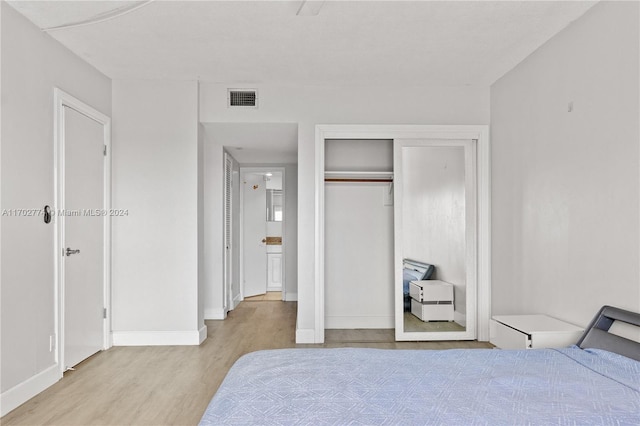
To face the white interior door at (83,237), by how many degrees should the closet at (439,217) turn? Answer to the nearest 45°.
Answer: approximately 45° to its right

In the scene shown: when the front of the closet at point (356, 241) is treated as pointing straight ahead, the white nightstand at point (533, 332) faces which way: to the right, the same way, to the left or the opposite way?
to the right

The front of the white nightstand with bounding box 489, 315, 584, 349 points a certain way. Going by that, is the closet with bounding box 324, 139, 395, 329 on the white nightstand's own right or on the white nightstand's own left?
on the white nightstand's own right

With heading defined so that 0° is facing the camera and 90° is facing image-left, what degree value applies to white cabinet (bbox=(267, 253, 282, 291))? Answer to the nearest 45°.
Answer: approximately 0°

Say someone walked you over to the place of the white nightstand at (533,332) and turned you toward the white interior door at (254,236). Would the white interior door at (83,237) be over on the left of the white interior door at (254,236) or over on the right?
left

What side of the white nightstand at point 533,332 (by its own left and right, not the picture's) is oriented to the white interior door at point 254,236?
right

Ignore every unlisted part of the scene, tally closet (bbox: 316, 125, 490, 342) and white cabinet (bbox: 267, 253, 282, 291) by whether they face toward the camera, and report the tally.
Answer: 2
